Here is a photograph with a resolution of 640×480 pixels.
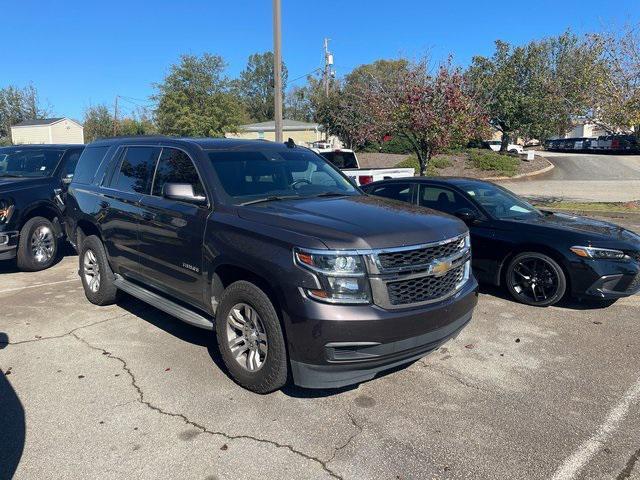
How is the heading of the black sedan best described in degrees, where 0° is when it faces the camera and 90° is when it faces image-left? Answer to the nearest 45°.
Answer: approximately 315°

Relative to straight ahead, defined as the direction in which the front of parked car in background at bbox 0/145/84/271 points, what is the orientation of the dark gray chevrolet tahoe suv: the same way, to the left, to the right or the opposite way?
to the left

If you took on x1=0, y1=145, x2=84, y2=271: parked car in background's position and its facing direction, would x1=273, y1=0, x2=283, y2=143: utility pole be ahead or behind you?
behind

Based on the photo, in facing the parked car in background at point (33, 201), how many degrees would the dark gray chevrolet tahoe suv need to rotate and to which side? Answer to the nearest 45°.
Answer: approximately 180°

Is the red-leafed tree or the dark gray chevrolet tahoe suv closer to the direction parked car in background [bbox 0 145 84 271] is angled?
the dark gray chevrolet tahoe suv

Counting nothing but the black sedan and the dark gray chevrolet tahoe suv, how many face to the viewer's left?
0

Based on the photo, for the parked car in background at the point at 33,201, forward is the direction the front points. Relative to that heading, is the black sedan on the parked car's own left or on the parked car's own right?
on the parked car's own left

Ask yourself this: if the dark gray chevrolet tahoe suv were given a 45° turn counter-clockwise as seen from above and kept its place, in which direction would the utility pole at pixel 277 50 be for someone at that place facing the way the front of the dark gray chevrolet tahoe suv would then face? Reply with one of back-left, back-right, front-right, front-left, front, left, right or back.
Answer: left

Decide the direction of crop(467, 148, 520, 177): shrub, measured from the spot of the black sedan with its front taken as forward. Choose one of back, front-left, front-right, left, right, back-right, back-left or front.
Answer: back-left

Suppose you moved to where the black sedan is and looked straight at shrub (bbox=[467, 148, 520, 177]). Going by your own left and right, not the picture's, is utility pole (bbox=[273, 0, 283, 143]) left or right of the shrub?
left
